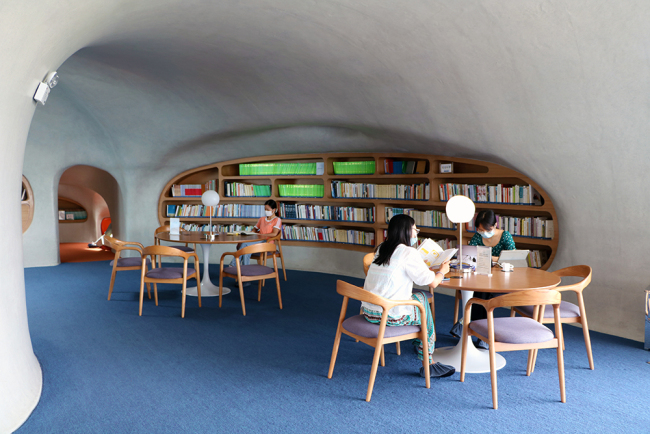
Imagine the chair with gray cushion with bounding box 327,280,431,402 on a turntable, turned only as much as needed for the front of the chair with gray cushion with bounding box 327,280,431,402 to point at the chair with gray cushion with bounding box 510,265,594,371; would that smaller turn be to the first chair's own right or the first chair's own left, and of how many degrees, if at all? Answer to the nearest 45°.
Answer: approximately 45° to the first chair's own right

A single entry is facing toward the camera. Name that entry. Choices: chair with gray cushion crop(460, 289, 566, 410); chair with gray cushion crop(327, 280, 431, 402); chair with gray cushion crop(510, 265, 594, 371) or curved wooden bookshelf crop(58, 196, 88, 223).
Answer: the curved wooden bookshelf

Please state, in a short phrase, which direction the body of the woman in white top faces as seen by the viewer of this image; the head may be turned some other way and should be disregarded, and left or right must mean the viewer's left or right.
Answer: facing away from the viewer and to the right of the viewer

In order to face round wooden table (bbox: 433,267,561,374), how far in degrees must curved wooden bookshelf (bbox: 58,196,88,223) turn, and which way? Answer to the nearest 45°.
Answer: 0° — it already faces it

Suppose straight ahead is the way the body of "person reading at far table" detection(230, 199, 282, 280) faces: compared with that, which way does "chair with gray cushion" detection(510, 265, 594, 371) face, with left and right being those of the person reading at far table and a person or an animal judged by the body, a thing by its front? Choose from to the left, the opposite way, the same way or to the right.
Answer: the same way

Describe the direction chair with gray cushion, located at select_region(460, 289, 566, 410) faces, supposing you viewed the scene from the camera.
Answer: facing away from the viewer and to the left of the viewer

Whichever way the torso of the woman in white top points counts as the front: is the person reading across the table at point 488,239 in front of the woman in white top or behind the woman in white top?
in front

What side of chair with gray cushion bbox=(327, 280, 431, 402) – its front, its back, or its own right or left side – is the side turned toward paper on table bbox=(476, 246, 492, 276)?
front

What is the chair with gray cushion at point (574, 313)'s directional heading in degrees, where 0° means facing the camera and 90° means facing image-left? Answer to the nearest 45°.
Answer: approximately 90°

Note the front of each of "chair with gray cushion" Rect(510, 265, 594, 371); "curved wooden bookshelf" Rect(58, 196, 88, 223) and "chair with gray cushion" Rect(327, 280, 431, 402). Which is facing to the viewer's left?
"chair with gray cushion" Rect(510, 265, 594, 371)

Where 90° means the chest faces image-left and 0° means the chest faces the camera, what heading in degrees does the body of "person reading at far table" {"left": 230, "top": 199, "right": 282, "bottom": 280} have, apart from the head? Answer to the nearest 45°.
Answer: approximately 45°

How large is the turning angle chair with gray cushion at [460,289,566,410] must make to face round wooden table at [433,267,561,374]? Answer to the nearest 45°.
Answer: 0° — it already faces it

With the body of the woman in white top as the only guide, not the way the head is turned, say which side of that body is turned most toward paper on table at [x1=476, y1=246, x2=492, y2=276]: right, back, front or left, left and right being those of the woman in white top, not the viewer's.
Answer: front
